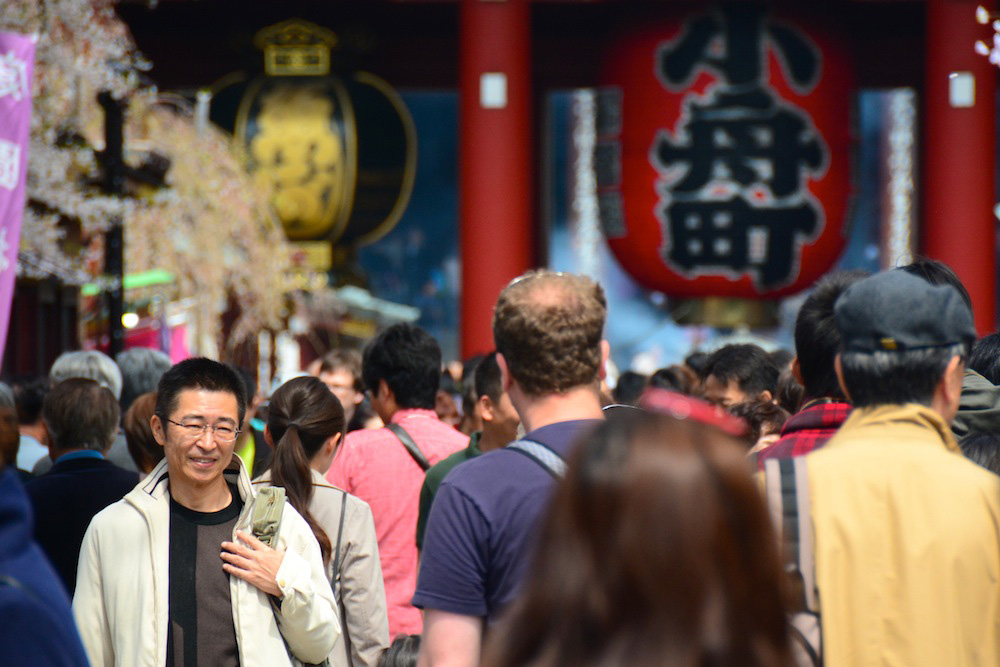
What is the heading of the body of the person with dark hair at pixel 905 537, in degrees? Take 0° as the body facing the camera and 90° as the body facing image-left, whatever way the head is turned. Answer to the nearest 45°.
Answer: approximately 180°

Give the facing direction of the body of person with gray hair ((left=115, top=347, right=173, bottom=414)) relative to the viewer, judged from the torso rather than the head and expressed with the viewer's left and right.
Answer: facing away from the viewer

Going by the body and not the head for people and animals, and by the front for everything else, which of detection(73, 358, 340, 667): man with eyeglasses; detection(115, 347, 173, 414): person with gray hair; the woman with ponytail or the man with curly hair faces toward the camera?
the man with eyeglasses

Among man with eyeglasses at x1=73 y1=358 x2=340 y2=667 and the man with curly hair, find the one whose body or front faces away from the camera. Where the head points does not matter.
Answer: the man with curly hair

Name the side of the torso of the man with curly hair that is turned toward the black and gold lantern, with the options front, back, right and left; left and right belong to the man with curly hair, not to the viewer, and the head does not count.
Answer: front

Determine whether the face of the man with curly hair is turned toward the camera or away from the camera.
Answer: away from the camera

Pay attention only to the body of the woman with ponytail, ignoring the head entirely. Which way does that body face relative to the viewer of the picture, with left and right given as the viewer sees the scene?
facing away from the viewer and to the right of the viewer

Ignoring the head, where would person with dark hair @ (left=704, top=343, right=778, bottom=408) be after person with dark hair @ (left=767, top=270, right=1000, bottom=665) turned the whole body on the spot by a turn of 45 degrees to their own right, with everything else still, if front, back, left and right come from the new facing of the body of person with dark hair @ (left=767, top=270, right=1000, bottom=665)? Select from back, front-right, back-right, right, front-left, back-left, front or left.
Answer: front-left

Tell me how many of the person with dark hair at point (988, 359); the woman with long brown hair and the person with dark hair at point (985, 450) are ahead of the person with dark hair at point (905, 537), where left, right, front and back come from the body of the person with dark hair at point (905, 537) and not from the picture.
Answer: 2

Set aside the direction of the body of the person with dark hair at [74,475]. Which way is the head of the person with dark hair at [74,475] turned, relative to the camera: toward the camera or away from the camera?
away from the camera

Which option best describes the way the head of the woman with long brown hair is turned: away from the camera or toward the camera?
away from the camera

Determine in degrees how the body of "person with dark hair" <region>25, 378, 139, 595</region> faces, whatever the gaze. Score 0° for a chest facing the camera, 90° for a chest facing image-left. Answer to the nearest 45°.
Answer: approximately 180°

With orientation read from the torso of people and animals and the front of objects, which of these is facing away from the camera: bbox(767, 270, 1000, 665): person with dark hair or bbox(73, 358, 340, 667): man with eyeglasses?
the person with dark hair
